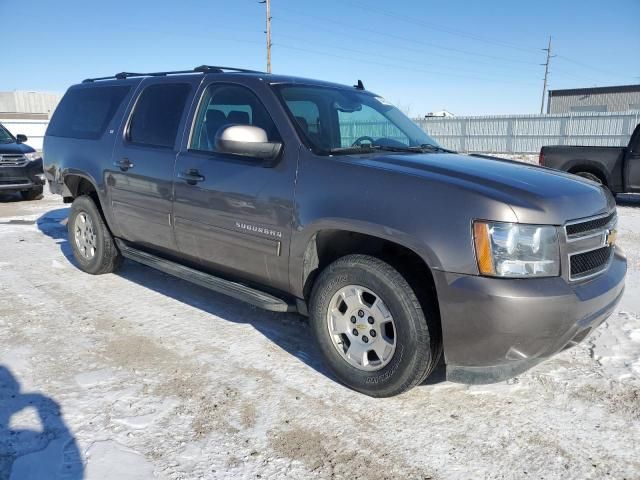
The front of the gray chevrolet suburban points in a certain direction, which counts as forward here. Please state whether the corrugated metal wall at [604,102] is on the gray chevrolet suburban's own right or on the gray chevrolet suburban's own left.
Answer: on the gray chevrolet suburban's own left

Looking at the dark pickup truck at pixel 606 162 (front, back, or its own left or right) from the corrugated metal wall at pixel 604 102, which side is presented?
left

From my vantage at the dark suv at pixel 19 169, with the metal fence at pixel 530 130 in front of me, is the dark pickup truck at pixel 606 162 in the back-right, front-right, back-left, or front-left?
front-right

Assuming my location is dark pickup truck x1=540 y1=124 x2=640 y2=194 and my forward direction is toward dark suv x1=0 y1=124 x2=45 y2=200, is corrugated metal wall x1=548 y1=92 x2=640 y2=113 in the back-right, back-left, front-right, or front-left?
back-right

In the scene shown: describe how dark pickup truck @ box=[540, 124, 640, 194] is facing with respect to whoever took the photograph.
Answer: facing to the right of the viewer

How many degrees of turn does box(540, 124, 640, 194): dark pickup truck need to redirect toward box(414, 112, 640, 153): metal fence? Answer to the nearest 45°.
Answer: approximately 90° to its left

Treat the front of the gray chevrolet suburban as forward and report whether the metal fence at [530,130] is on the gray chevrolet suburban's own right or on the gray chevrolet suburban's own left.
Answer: on the gray chevrolet suburban's own left

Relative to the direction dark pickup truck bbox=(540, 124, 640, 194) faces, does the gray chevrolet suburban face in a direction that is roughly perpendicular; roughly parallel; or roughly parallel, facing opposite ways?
roughly parallel

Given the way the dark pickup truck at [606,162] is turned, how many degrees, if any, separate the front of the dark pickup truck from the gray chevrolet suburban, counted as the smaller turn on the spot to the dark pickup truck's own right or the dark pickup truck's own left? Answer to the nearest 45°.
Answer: approximately 90° to the dark pickup truck's own right

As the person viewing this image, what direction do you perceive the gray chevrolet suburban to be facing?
facing the viewer and to the right of the viewer

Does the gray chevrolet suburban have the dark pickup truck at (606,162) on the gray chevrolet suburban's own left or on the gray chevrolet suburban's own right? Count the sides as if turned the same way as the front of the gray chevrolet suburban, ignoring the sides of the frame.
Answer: on the gray chevrolet suburban's own left

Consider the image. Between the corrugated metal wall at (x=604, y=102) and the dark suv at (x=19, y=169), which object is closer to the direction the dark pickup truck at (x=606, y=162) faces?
the corrugated metal wall

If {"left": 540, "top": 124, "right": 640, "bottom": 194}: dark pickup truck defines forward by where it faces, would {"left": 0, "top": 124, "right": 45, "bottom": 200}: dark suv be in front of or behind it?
behind

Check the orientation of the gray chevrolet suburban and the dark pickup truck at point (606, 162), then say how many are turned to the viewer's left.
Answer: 0

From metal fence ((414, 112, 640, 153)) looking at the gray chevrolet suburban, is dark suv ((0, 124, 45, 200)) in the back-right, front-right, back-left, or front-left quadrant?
front-right
